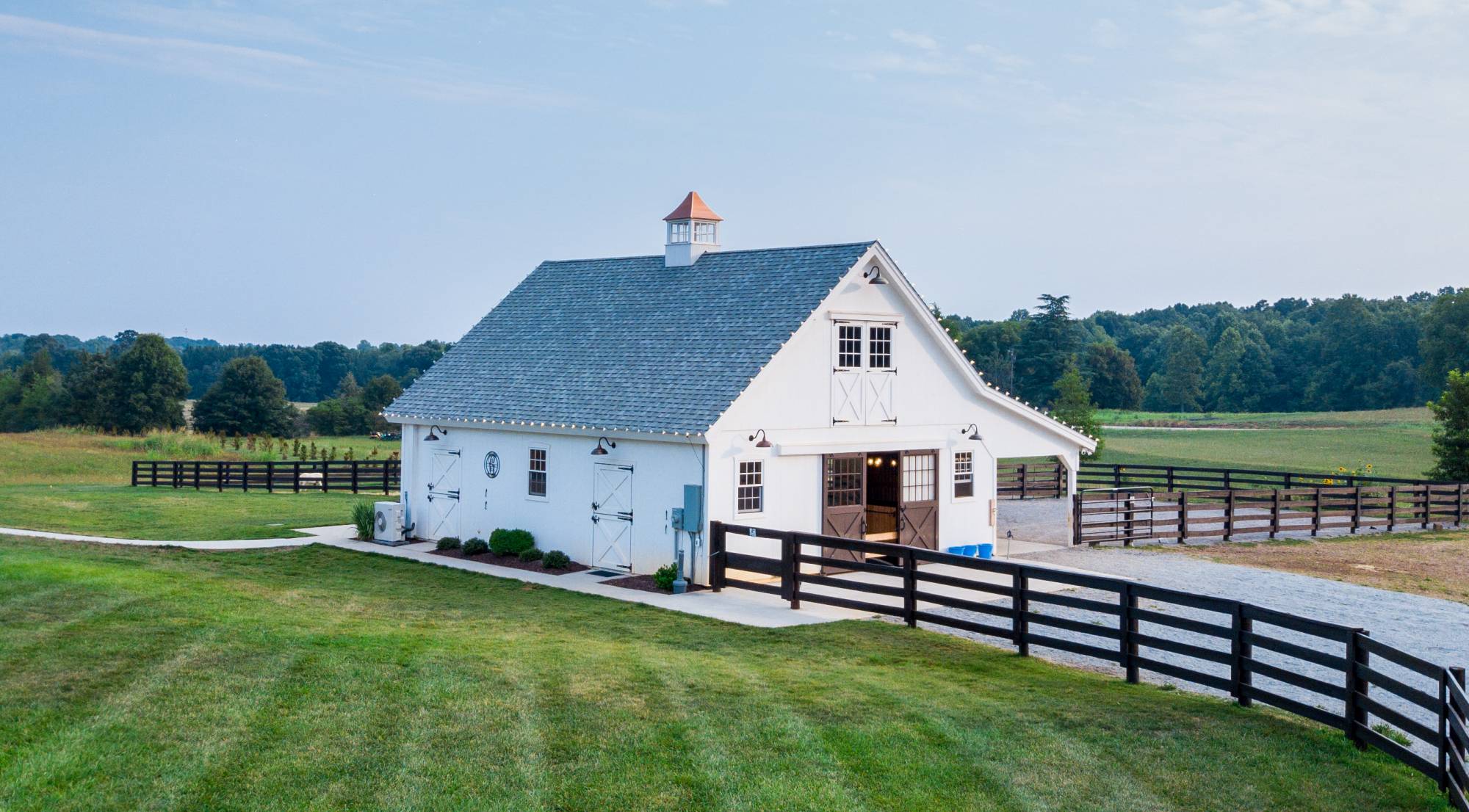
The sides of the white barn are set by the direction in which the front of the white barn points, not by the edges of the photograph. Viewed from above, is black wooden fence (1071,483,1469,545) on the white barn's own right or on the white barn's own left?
on the white barn's own left

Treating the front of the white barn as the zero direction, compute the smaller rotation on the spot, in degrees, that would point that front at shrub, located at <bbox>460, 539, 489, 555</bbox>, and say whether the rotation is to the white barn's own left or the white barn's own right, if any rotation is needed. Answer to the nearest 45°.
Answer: approximately 135° to the white barn's own right

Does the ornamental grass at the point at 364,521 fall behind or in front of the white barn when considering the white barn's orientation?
behind

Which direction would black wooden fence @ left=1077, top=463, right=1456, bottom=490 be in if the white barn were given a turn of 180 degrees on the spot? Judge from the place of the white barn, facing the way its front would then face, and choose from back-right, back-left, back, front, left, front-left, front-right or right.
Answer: right

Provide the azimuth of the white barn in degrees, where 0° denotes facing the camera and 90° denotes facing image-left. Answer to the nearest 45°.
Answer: approximately 315°

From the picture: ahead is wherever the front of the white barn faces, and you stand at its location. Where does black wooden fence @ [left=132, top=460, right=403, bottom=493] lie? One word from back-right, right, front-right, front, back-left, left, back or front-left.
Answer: back

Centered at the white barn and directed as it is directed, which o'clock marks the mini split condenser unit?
The mini split condenser unit is roughly at 5 o'clock from the white barn.

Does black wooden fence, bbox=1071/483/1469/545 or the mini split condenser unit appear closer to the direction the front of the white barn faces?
the black wooden fence

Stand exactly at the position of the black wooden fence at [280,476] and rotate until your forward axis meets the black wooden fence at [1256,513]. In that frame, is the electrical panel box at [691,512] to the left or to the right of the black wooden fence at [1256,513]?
right
